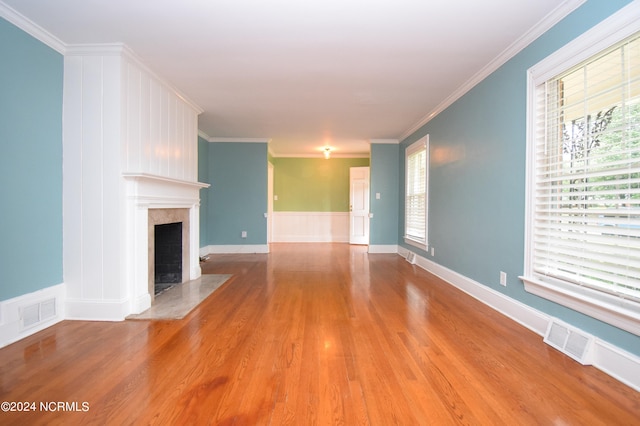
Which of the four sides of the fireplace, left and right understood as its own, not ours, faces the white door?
left

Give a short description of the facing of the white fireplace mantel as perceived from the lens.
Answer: facing the viewer and to the right of the viewer

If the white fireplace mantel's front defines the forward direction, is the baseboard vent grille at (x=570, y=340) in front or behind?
in front

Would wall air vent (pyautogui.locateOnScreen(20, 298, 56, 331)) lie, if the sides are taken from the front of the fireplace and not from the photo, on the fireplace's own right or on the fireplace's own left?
on the fireplace's own right

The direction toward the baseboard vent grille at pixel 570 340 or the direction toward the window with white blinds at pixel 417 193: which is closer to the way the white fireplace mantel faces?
the baseboard vent grille

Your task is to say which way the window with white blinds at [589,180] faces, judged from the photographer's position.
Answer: facing the viewer and to the left of the viewer

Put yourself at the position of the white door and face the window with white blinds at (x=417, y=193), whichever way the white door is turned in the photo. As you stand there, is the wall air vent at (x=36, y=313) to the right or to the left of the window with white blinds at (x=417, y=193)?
right

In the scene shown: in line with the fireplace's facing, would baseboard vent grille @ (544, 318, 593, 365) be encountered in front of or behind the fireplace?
in front

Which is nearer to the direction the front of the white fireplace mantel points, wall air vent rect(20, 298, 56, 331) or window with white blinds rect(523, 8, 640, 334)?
the window with white blinds

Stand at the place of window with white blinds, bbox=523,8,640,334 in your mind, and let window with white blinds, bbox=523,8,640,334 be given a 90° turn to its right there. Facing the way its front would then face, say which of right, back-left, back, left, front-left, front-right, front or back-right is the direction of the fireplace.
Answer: front-left
